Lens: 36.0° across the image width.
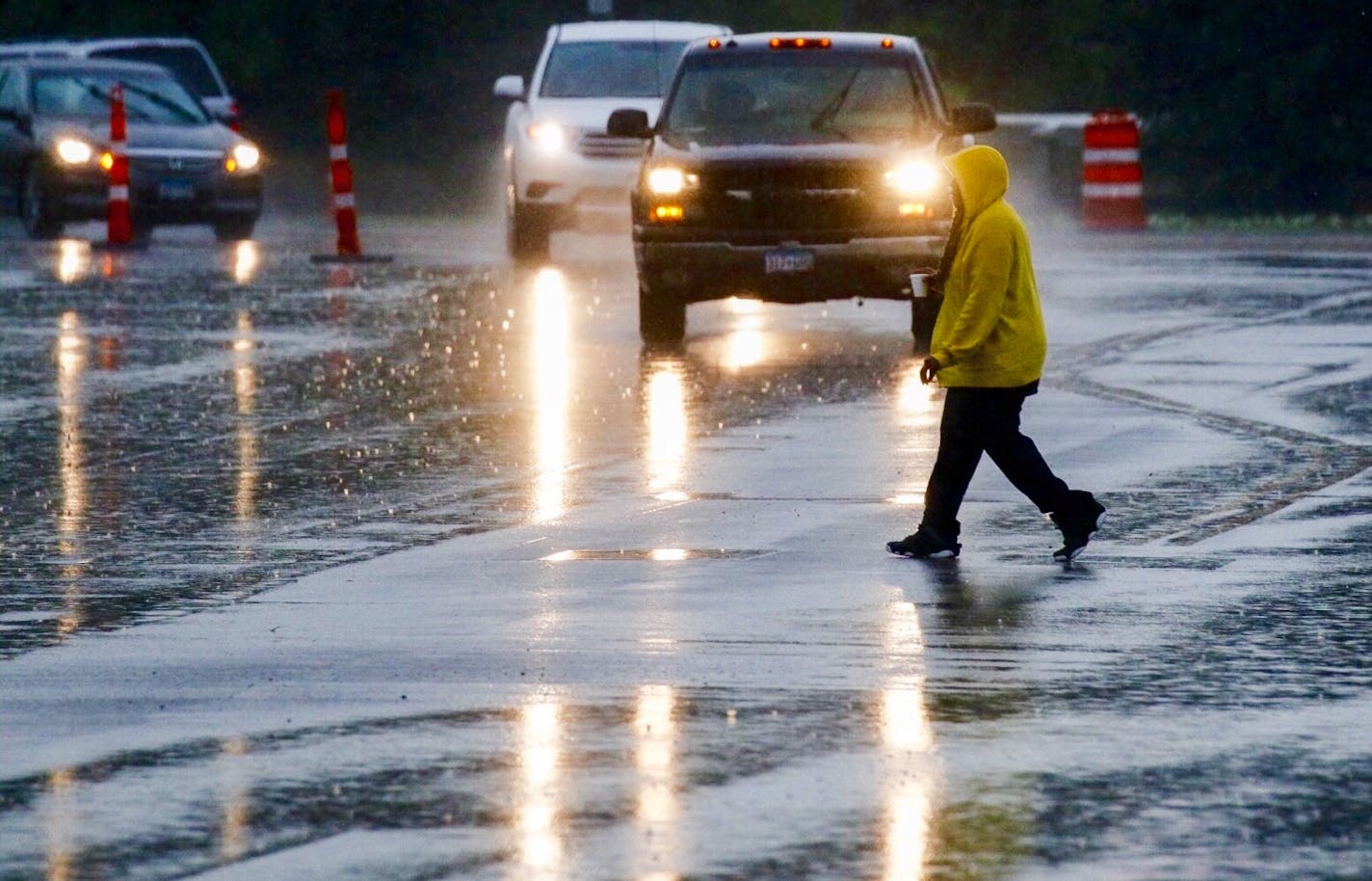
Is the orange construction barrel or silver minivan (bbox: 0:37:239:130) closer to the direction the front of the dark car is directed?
the orange construction barrel

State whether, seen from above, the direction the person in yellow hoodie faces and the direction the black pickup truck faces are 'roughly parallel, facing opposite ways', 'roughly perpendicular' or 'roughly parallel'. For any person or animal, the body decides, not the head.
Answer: roughly perpendicular

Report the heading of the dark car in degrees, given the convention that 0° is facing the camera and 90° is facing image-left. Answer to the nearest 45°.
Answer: approximately 315°

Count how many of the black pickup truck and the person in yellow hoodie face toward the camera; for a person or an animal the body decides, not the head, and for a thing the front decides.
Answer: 1

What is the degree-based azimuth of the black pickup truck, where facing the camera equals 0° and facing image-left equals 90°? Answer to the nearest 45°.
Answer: approximately 0°
